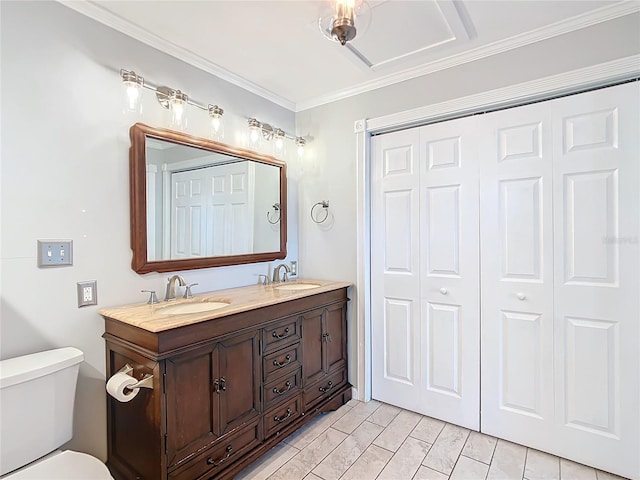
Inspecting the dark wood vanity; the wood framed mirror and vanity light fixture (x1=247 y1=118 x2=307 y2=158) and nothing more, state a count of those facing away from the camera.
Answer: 0

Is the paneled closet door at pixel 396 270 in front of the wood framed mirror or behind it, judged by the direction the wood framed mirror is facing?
in front

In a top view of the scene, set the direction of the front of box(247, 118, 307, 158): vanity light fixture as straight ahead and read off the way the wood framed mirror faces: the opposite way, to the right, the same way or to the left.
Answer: the same way

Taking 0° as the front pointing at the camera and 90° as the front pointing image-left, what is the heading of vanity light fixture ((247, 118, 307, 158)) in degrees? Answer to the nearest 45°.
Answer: approximately 315°

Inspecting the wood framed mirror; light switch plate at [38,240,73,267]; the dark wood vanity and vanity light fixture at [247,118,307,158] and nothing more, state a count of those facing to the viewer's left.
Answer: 0

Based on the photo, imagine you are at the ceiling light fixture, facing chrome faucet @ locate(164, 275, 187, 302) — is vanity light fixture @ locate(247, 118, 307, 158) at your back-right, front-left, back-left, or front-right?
front-right

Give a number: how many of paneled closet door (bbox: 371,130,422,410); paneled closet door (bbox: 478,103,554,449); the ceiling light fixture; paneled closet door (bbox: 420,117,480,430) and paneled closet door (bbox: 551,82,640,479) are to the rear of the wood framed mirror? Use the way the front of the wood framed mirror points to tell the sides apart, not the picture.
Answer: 0

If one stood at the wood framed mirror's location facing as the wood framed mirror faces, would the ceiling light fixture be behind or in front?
in front

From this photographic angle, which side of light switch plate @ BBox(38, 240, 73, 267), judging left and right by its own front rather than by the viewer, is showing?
front

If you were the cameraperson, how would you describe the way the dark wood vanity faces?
facing the viewer and to the right of the viewer

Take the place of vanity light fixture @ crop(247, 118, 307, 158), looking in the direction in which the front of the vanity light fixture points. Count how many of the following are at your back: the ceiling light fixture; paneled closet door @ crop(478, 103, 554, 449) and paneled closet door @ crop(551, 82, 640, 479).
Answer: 0

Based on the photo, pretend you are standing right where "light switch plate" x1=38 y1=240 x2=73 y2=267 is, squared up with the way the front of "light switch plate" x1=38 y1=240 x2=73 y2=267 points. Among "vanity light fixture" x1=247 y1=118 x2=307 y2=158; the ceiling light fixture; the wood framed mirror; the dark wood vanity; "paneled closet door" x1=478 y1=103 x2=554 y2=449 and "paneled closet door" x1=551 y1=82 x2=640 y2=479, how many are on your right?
0

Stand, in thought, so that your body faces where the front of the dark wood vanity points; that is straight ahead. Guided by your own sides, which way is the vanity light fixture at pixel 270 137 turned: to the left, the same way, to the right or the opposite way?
the same way

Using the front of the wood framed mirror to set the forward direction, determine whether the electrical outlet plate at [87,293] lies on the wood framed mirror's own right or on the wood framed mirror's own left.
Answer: on the wood framed mirror's own right
